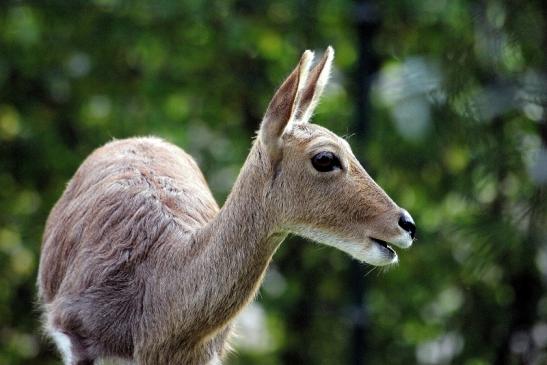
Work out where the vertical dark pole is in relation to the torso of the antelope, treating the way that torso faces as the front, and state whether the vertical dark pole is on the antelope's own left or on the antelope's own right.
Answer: on the antelope's own left

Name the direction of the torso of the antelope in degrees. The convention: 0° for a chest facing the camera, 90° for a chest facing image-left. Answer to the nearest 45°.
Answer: approximately 315°
